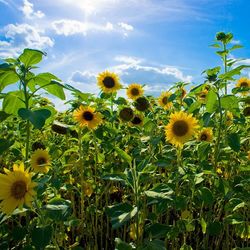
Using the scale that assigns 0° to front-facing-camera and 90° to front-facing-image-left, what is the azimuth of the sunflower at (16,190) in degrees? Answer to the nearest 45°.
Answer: approximately 315°

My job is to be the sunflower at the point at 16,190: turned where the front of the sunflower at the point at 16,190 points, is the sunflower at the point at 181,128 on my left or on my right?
on my left

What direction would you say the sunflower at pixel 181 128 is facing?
toward the camera

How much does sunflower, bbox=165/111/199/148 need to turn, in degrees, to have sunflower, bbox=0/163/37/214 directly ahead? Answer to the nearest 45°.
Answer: approximately 45° to its right

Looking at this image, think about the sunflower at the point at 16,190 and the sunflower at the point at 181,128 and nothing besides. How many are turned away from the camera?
0
